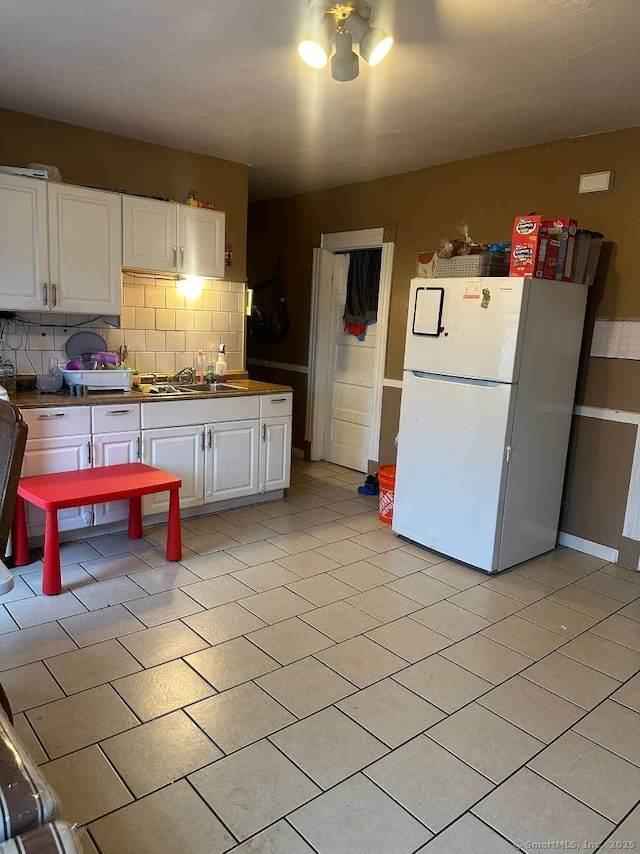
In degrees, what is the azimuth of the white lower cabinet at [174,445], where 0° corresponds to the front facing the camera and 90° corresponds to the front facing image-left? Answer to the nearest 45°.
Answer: approximately 315°

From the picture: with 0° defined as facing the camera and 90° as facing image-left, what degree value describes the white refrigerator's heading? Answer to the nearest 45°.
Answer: approximately 45°

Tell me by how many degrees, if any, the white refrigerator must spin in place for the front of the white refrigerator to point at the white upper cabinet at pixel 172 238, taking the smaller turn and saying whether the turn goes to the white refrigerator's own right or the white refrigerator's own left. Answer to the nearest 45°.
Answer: approximately 45° to the white refrigerator's own right

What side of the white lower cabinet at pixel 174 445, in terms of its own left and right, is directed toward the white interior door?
left

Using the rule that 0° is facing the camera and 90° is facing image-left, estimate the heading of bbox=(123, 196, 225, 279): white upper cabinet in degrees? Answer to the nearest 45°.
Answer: approximately 315°

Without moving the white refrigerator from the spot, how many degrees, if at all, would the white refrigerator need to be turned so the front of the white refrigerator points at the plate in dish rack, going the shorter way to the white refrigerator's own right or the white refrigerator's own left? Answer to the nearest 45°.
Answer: approximately 45° to the white refrigerator's own right

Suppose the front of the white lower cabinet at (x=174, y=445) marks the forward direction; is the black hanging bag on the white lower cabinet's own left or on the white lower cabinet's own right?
on the white lower cabinet's own left

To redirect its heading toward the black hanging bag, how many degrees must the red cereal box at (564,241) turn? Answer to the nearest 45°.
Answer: approximately 90° to its right
